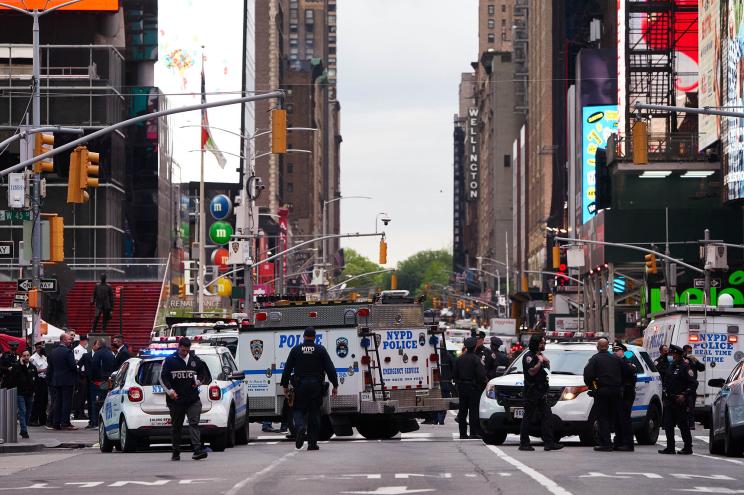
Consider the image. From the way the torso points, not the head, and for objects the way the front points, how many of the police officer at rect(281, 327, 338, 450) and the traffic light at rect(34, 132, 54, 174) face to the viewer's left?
0

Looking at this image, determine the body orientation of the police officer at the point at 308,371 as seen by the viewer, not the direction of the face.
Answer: away from the camera

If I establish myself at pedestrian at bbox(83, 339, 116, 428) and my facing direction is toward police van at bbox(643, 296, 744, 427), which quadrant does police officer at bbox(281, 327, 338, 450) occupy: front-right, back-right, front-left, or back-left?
front-right

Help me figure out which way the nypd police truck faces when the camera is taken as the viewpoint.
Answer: facing away from the viewer and to the left of the viewer

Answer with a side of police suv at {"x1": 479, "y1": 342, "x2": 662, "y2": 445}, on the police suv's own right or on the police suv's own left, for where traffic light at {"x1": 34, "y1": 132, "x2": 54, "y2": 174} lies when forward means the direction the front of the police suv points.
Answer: on the police suv's own right

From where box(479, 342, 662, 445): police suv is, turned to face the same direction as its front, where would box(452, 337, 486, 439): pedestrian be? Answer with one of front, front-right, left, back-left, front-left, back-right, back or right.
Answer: right

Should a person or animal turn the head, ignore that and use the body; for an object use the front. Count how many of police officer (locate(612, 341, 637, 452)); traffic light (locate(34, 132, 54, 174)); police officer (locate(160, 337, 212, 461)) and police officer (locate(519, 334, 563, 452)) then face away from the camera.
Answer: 0
